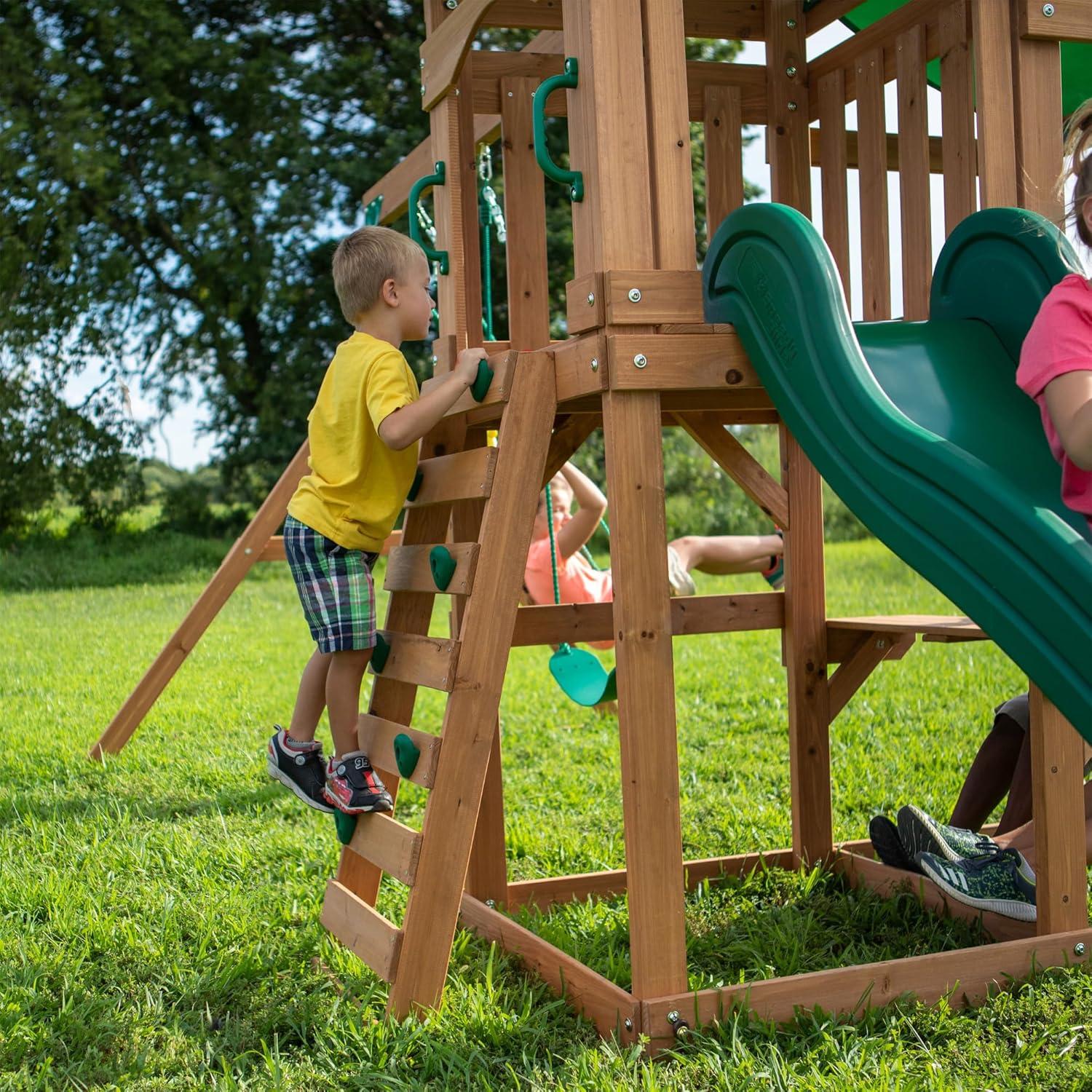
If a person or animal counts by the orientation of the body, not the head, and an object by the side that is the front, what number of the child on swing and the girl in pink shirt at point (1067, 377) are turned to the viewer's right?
2

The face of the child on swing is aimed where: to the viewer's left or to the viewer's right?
to the viewer's right

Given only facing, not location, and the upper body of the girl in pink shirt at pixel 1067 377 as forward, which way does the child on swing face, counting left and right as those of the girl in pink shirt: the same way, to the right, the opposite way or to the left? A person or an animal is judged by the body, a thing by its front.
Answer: the same way

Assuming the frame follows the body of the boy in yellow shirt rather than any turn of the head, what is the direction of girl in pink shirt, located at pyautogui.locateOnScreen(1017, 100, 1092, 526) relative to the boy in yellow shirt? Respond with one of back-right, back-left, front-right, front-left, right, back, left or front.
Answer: front-right

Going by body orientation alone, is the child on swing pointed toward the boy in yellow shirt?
no

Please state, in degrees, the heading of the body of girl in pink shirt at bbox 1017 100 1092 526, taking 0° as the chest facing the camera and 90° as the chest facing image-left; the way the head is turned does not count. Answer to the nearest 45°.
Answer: approximately 270°

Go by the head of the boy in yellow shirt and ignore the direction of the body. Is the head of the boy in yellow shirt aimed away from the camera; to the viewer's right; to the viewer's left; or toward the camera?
to the viewer's right

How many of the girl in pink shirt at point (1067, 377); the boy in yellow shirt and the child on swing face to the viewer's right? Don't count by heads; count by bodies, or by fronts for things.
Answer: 3

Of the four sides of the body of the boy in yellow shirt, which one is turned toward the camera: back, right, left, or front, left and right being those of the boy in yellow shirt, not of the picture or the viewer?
right

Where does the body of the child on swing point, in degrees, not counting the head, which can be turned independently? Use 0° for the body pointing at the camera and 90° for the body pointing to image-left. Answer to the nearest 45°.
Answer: approximately 270°
